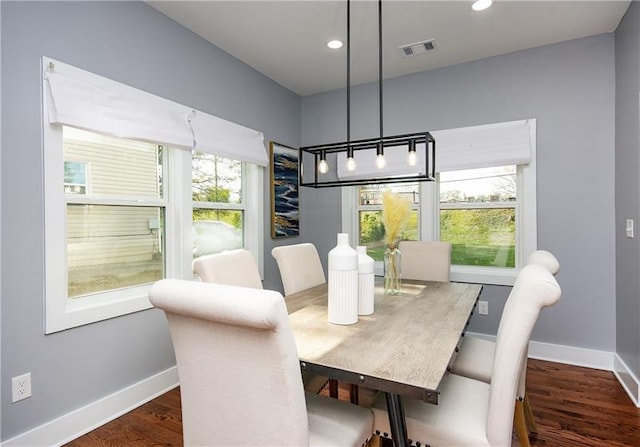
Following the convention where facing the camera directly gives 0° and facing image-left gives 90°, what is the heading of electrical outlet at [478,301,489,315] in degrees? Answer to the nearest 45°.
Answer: approximately 0°

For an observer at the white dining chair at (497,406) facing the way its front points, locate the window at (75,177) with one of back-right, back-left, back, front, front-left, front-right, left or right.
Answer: front

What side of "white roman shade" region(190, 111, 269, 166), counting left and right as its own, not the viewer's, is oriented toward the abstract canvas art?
left

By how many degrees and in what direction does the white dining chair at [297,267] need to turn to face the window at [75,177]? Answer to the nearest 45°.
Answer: approximately 135° to its right

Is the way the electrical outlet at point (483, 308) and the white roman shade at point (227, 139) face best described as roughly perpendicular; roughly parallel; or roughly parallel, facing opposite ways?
roughly perpendicular

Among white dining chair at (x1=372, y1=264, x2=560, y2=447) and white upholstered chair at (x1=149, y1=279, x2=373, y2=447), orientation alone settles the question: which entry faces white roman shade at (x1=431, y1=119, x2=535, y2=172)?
the white upholstered chair

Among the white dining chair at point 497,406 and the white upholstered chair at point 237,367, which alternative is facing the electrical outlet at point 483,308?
the white upholstered chair

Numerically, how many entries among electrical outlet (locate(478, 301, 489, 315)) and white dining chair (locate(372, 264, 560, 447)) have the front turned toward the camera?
1

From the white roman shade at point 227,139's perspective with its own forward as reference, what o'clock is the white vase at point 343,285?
The white vase is roughly at 1 o'clock from the white roman shade.

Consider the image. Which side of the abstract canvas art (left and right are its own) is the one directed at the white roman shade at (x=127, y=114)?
right

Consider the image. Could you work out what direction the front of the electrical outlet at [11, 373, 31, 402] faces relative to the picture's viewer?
facing the viewer and to the right of the viewer

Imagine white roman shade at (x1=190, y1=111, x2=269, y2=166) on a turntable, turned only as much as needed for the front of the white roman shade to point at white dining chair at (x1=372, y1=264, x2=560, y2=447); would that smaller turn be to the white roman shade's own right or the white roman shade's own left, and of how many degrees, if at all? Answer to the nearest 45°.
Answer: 0° — it already faces it

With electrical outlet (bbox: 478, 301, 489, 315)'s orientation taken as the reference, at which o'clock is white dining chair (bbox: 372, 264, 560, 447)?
The white dining chair is roughly at 12 o'clock from the electrical outlet.

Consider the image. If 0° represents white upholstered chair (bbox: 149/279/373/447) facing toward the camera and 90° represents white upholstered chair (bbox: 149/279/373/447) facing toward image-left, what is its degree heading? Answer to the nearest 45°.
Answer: approximately 225°

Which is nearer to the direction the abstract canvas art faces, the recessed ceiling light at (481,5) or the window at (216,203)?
the recessed ceiling light

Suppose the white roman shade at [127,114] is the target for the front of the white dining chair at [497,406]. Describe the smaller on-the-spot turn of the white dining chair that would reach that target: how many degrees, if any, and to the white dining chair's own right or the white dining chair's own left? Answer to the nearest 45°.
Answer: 0° — it already faces it

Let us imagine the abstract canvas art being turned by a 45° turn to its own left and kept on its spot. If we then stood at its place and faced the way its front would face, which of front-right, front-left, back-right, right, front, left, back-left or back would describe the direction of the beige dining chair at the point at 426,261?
front-right
